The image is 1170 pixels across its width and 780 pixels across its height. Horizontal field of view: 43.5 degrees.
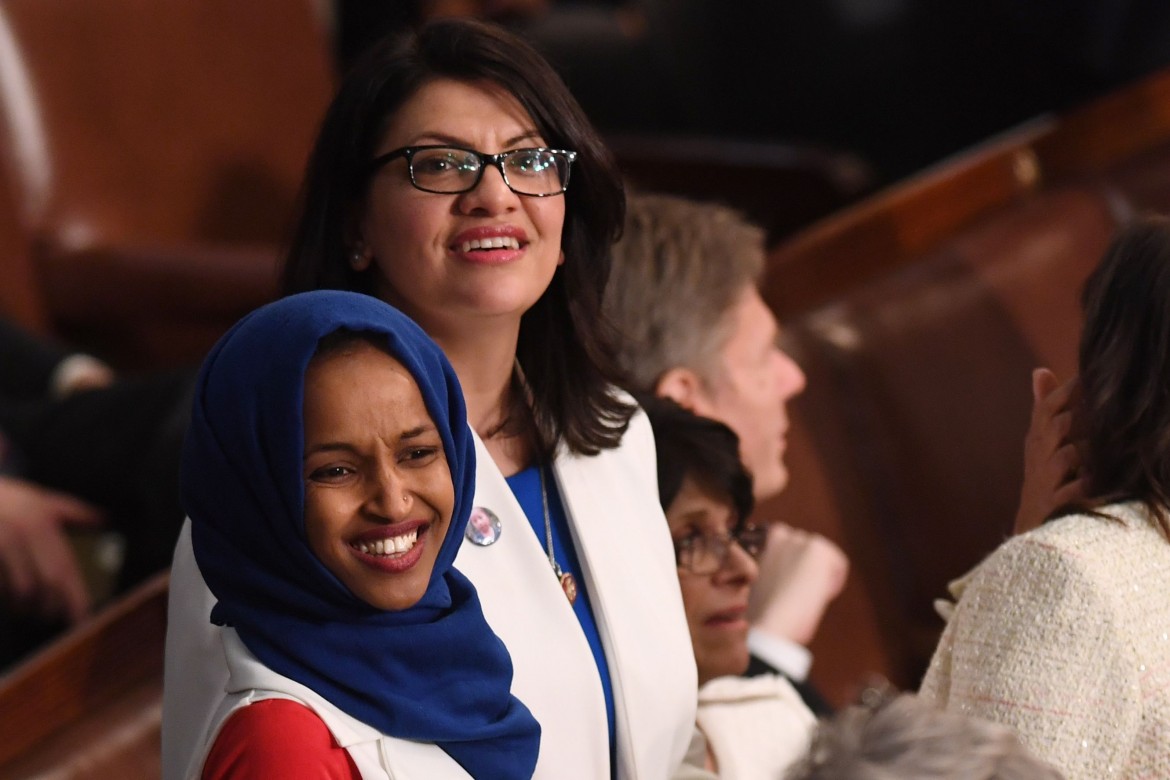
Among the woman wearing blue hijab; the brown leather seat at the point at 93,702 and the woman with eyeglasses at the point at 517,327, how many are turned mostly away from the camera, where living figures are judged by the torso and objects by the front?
0

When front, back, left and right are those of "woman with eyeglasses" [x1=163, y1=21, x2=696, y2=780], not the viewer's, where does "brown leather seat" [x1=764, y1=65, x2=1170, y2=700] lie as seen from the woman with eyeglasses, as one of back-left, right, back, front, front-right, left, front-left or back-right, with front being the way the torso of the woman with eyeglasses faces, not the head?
left

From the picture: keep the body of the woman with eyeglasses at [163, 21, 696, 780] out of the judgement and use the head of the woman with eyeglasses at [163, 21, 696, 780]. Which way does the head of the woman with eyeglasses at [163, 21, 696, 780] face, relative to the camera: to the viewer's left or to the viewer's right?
to the viewer's right

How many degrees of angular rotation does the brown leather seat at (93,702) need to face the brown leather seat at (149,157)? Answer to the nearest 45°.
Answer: approximately 135° to its left

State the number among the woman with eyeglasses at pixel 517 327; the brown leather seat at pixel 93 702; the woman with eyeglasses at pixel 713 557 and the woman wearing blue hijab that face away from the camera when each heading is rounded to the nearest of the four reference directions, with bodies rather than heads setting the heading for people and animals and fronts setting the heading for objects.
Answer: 0

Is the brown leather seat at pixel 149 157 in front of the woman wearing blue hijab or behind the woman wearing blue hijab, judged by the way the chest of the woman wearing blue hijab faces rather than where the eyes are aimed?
behind

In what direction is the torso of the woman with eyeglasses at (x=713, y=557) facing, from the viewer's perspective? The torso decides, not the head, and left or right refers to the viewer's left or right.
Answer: facing the viewer and to the right of the viewer

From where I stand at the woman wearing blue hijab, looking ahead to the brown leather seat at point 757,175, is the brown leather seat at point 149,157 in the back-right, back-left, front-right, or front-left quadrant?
front-left

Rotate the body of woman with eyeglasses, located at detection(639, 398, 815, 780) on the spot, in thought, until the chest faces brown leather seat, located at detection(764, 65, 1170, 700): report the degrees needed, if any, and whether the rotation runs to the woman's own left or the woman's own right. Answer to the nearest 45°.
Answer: approximately 135° to the woman's own left

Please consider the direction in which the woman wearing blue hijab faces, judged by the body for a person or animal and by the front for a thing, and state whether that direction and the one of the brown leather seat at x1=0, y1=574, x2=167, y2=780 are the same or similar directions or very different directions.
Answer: same or similar directions

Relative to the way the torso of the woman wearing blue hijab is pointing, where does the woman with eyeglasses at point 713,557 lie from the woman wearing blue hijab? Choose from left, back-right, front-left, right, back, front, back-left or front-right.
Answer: left
